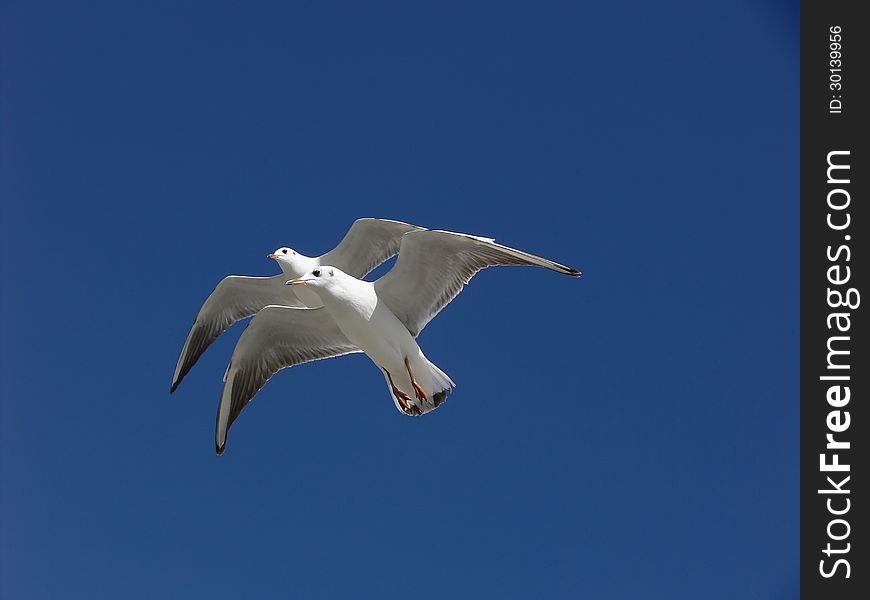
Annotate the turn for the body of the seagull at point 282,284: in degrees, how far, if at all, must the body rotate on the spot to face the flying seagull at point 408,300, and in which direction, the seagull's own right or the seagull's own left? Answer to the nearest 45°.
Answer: approximately 90° to the seagull's own left

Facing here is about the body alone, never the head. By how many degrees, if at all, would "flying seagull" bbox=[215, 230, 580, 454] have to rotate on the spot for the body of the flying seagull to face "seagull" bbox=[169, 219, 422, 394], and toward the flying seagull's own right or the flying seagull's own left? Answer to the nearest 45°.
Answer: approximately 90° to the flying seagull's own right

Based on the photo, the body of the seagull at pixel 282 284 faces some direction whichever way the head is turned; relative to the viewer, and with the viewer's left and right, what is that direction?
facing the viewer and to the left of the viewer

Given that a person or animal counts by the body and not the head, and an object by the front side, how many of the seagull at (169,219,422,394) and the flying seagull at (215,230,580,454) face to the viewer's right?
0
